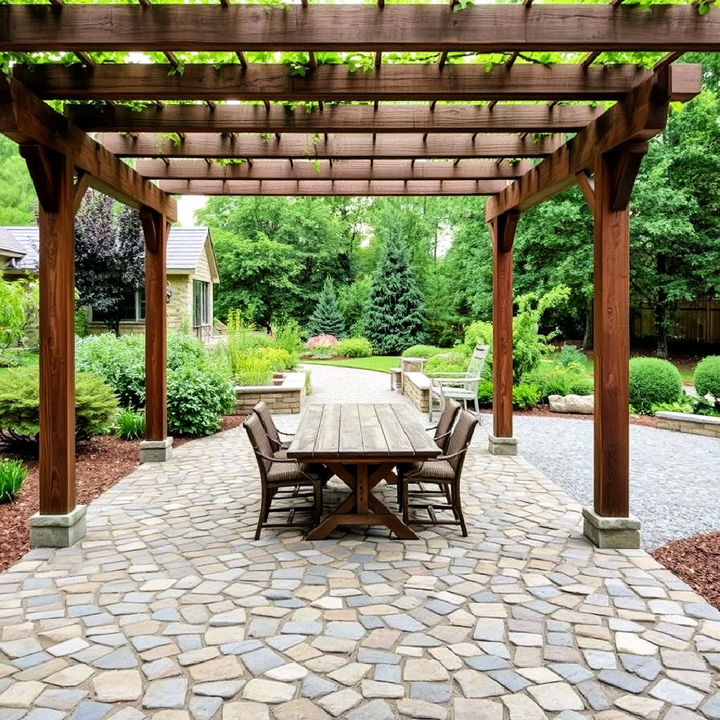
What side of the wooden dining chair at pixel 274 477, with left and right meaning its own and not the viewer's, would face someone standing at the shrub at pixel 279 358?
left

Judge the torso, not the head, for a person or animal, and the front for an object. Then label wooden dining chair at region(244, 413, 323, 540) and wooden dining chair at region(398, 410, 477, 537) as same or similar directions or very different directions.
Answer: very different directions

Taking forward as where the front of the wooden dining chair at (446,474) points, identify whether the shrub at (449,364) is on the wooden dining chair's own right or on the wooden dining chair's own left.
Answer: on the wooden dining chair's own right

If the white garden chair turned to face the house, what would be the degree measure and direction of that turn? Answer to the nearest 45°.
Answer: approximately 45° to its right

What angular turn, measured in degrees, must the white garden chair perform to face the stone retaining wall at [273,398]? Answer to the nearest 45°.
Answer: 0° — it already faces it

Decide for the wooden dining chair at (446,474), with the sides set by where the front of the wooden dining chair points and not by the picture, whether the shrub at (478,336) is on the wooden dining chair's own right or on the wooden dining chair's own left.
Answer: on the wooden dining chair's own right

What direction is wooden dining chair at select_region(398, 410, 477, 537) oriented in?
to the viewer's left

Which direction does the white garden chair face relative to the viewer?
to the viewer's left

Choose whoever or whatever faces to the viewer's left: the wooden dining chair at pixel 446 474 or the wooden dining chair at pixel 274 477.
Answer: the wooden dining chair at pixel 446 474

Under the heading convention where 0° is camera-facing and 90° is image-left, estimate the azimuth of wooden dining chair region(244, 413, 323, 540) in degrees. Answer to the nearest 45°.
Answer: approximately 270°
